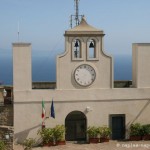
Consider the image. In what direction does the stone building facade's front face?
toward the camera

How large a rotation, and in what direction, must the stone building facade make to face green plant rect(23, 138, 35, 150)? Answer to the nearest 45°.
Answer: approximately 45° to its right

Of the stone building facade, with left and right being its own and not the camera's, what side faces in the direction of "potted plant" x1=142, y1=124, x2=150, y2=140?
left
